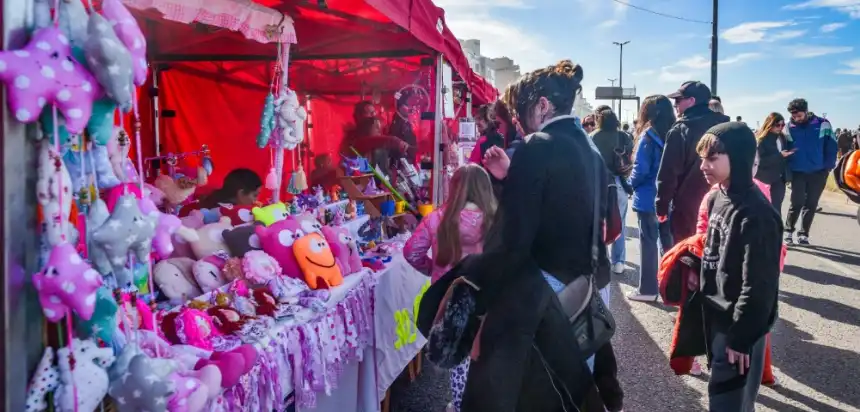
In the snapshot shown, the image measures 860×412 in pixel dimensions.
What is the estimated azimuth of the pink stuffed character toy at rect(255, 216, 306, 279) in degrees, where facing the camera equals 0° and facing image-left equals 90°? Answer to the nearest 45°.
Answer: approximately 315°

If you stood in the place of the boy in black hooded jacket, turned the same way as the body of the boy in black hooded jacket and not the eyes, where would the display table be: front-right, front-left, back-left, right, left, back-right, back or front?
front-right

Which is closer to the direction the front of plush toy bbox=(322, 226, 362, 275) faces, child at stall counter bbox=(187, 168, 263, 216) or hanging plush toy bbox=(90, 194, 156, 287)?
the hanging plush toy

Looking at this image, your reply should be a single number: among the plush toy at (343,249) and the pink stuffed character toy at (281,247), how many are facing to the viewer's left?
0

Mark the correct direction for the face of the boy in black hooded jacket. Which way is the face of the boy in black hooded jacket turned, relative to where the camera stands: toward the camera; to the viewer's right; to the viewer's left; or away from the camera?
to the viewer's left

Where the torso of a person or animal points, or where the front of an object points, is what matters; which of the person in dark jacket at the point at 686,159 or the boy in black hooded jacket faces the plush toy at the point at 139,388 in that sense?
the boy in black hooded jacket

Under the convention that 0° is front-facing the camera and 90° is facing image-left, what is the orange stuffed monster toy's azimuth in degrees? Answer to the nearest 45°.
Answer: approximately 315°

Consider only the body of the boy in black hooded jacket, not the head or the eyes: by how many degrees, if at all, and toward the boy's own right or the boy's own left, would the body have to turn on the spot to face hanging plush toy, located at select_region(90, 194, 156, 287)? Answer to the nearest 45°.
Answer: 0° — they already face it

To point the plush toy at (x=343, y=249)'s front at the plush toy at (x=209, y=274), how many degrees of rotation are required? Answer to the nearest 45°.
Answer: approximately 90° to its right

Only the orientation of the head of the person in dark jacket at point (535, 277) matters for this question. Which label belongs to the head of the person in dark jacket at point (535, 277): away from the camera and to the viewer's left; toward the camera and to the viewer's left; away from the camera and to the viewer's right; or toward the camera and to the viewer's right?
away from the camera and to the viewer's left

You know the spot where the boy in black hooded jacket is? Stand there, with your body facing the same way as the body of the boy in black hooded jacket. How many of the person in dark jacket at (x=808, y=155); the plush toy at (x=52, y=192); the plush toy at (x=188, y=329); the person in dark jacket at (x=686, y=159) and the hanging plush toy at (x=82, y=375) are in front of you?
3

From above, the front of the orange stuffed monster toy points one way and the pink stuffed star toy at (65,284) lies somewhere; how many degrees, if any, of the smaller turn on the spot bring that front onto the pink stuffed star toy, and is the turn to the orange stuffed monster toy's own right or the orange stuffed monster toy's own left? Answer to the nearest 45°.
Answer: approximately 45° to the orange stuffed monster toy's own right

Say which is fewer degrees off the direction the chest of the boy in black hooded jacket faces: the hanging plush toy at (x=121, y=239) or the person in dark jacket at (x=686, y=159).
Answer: the hanging plush toy

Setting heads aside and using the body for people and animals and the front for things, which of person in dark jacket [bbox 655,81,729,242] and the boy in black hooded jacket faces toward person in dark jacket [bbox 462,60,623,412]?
the boy in black hooded jacket
